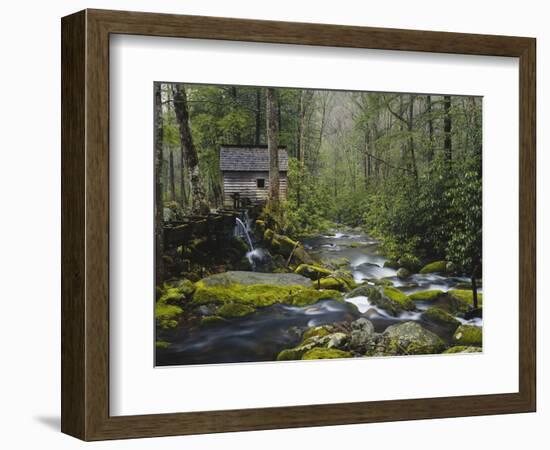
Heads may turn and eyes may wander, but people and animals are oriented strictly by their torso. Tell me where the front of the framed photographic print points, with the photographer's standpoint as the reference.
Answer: facing the viewer and to the right of the viewer
